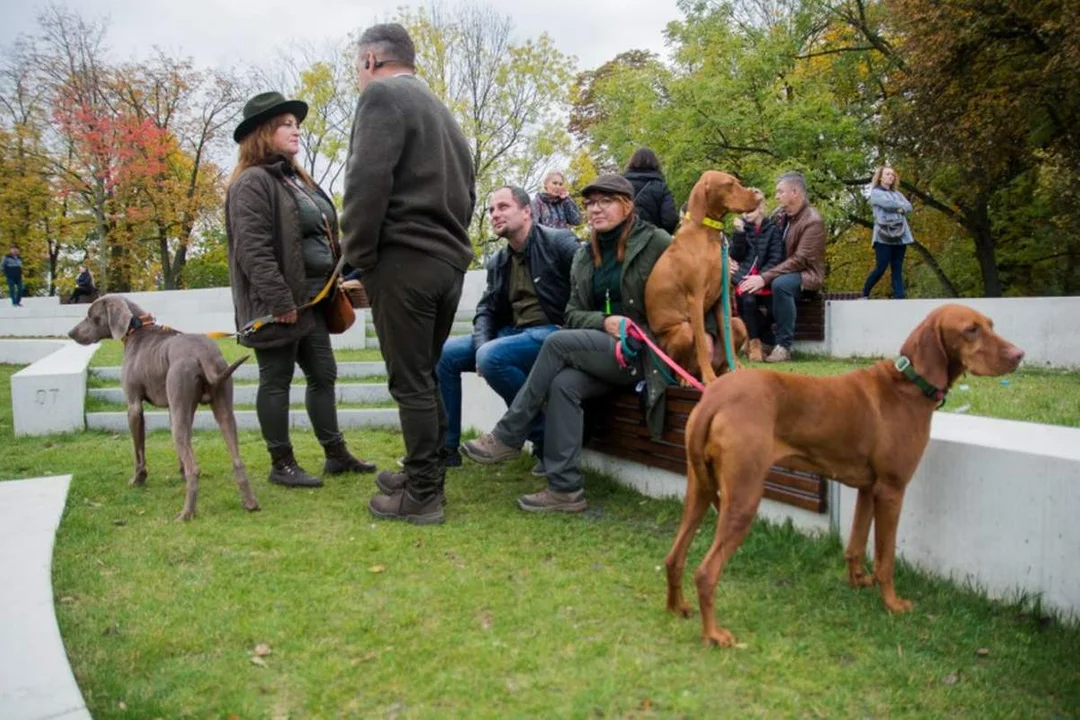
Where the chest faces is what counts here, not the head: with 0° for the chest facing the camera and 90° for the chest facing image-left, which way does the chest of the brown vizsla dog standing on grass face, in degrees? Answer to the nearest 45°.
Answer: approximately 225°

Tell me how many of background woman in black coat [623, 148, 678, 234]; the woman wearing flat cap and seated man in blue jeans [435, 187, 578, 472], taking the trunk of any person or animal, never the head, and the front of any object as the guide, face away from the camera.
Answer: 1

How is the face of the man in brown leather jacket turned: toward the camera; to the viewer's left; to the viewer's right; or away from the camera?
to the viewer's left

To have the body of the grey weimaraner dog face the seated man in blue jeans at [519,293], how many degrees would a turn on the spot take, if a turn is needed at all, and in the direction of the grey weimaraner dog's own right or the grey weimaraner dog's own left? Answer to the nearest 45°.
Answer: approximately 135° to the grey weimaraner dog's own right

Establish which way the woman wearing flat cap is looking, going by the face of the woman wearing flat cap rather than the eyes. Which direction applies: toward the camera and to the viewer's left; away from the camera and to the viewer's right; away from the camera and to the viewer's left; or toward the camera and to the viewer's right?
toward the camera and to the viewer's left

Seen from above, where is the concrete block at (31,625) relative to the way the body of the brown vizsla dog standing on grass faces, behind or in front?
behind

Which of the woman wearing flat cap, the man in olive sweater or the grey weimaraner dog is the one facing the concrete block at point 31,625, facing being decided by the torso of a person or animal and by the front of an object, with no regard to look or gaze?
the woman wearing flat cap

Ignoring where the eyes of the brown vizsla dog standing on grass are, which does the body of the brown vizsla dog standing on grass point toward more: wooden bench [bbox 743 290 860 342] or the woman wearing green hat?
the wooden bench

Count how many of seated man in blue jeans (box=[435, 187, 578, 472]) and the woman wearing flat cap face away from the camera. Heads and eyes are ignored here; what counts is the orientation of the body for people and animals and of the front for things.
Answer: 0

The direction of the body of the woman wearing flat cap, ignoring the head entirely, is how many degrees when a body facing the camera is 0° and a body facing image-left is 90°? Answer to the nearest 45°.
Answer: approximately 45°

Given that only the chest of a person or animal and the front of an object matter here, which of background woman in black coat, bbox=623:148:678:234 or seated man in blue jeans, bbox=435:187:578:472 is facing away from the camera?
the background woman in black coat

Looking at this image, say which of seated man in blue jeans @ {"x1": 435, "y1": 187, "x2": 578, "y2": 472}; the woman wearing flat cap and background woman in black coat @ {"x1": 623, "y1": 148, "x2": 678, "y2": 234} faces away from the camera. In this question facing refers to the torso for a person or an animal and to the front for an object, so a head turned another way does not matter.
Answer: the background woman in black coat

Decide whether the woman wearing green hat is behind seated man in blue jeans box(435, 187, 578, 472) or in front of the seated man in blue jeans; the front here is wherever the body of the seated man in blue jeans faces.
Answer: in front

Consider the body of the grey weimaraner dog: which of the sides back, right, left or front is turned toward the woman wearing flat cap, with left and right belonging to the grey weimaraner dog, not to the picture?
back

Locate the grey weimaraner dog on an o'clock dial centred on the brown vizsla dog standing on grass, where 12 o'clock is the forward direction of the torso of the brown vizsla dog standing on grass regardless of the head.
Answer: The grey weimaraner dog is roughly at 8 o'clock from the brown vizsla dog standing on grass.

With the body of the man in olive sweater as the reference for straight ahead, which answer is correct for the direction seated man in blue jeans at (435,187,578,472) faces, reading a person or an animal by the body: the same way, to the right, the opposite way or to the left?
to the left

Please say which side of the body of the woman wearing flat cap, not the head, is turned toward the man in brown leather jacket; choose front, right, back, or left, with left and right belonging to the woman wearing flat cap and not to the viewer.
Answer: back

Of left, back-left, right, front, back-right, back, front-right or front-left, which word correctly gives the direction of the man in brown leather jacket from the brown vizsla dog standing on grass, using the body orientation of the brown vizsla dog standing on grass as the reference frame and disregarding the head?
front-left
